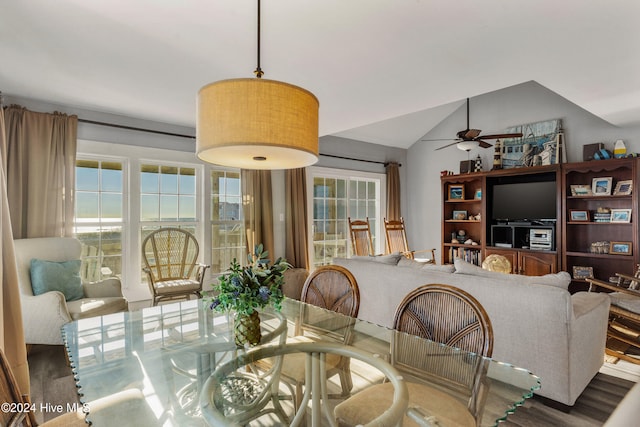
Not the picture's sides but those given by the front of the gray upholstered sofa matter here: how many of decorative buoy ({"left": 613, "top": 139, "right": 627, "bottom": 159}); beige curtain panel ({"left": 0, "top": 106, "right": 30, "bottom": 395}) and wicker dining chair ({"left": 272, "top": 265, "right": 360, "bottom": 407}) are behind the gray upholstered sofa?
2

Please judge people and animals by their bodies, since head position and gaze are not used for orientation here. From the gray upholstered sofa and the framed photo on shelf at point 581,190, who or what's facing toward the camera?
the framed photo on shelf

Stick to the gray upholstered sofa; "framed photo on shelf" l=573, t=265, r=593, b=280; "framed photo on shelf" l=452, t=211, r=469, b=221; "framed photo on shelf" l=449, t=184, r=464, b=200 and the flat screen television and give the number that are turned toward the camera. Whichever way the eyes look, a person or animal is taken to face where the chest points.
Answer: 4

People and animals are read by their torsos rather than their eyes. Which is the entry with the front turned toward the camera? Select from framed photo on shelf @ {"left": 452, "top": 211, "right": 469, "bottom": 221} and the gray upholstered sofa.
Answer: the framed photo on shelf

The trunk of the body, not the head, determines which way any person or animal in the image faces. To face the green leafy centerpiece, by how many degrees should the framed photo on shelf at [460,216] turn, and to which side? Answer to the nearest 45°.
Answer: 0° — it already faces it

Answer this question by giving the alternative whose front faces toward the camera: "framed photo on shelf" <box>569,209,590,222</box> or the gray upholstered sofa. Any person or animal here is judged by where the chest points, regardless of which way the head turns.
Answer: the framed photo on shelf

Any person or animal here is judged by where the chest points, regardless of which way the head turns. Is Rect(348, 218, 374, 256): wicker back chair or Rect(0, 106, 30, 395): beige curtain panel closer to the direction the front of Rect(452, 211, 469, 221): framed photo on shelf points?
the beige curtain panel

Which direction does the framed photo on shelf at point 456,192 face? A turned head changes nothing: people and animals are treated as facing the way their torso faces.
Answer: toward the camera

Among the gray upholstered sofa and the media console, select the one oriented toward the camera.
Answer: the media console

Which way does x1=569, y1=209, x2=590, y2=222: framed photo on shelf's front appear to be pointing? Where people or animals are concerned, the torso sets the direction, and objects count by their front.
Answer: toward the camera

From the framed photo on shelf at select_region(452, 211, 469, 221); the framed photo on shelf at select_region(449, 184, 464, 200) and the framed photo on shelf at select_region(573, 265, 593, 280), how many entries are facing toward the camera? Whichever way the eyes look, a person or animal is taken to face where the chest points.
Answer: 3

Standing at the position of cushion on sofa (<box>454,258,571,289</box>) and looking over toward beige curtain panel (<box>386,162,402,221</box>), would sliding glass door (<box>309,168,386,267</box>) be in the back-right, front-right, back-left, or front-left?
front-left

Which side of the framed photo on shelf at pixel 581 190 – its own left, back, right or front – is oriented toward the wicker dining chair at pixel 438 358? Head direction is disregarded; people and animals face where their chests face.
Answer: front

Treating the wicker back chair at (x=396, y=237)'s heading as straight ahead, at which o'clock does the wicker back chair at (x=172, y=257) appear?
the wicker back chair at (x=172, y=257) is roughly at 3 o'clock from the wicker back chair at (x=396, y=237).

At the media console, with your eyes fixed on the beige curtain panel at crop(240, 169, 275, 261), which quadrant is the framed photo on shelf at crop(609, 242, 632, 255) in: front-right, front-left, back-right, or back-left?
back-left

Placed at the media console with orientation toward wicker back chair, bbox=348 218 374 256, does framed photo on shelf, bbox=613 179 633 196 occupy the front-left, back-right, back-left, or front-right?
back-left

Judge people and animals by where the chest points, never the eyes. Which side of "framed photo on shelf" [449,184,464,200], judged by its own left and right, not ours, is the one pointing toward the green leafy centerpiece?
front

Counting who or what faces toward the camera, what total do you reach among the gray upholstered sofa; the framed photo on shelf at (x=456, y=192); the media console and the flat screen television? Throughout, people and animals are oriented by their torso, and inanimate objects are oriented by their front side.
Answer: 3
